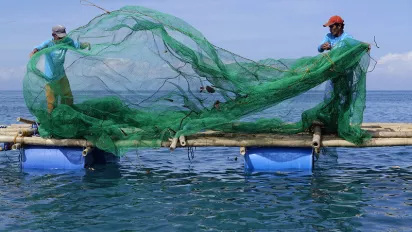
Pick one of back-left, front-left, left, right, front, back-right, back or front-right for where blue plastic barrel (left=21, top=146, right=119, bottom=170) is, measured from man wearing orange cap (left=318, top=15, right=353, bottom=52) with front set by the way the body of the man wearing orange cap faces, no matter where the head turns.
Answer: front-right

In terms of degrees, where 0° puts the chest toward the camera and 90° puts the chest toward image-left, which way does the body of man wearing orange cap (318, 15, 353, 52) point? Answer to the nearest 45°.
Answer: approximately 45°

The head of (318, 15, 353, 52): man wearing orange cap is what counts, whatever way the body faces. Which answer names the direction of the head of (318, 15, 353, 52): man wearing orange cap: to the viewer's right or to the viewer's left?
to the viewer's left
